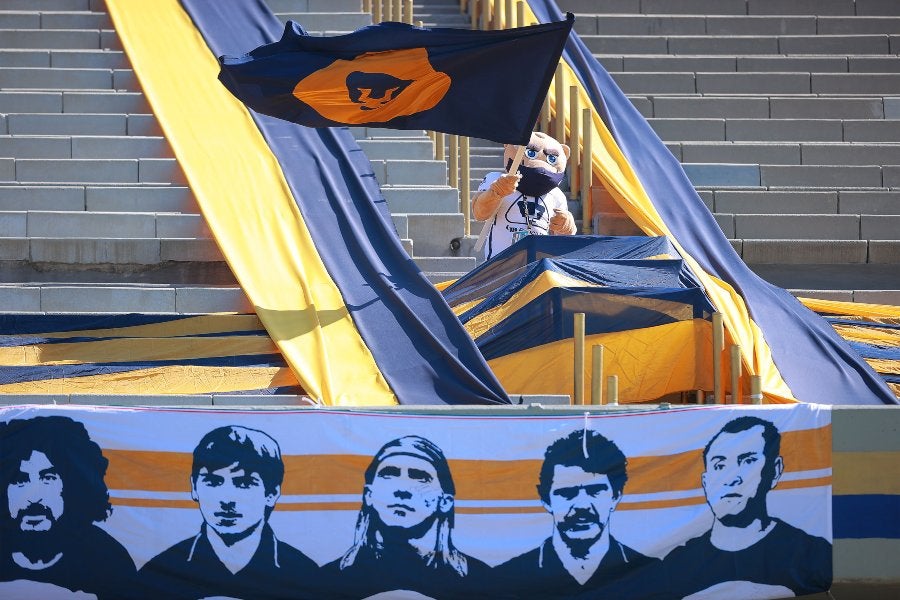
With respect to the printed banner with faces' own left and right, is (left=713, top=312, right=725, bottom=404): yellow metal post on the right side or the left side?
on its left

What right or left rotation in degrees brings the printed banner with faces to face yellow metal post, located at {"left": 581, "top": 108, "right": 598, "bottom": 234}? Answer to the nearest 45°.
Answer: approximately 180°

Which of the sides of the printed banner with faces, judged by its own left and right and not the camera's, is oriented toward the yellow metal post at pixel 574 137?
back

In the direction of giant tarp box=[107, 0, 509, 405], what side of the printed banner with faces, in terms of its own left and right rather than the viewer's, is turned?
back

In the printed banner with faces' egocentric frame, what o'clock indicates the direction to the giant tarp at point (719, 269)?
The giant tarp is roughly at 7 o'clock from the printed banner with faces.

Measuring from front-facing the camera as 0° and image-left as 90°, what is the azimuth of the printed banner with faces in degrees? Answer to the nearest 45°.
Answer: approximately 0°
